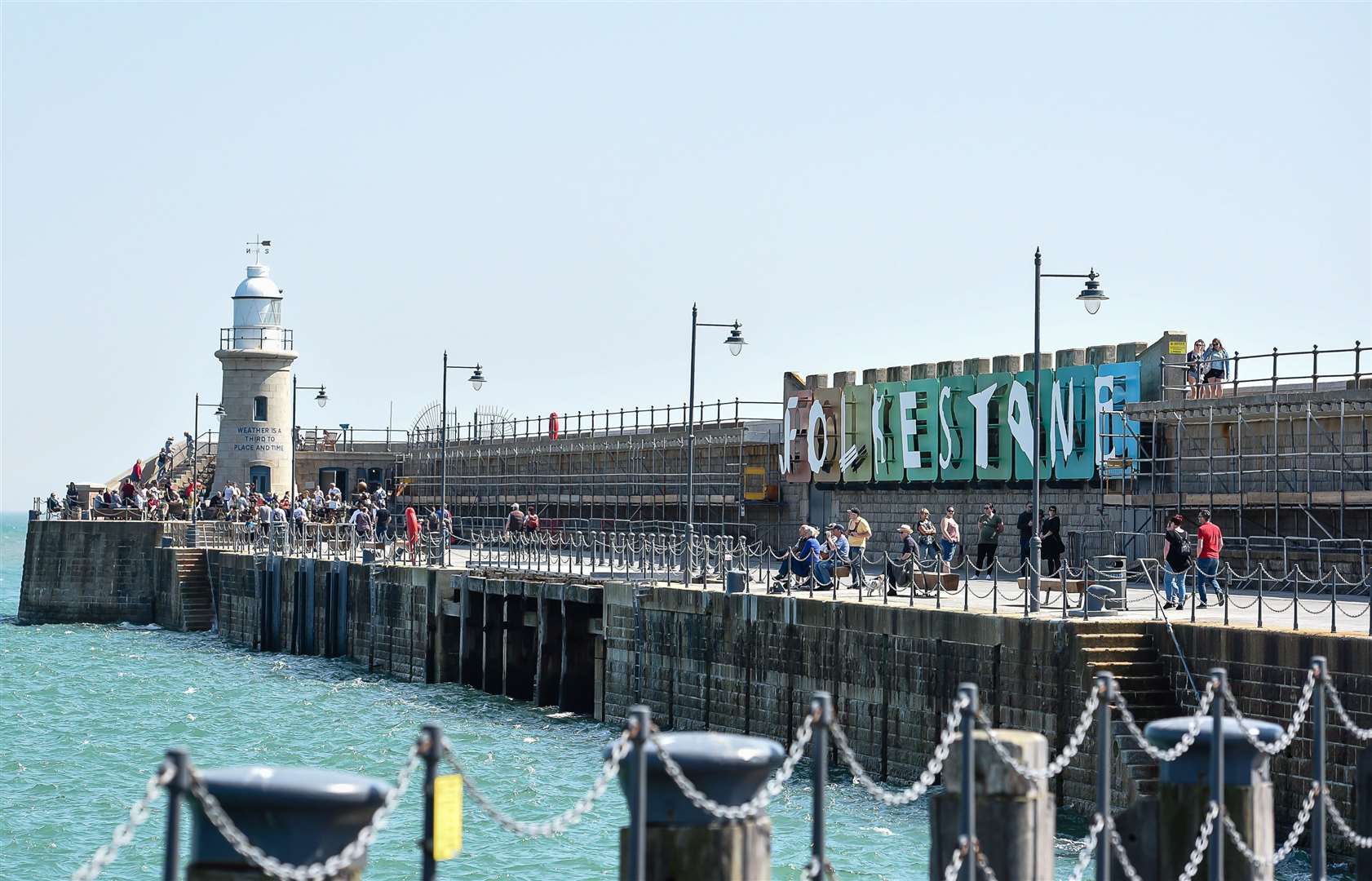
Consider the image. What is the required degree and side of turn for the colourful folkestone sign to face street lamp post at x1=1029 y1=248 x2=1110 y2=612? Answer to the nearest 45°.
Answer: approximately 45° to its left

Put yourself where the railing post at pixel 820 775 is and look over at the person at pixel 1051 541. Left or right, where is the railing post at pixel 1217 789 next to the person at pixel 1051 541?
right

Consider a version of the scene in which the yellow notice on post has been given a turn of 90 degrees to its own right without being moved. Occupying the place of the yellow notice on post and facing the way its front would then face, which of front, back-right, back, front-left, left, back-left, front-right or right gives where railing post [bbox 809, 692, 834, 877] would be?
back

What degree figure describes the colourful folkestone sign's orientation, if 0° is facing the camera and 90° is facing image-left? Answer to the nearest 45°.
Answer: approximately 45°

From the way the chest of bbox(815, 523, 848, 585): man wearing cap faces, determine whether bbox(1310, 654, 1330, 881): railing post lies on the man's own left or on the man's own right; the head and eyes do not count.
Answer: on the man's own left

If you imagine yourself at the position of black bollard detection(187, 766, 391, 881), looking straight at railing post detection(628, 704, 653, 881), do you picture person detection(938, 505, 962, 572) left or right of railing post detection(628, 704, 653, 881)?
left

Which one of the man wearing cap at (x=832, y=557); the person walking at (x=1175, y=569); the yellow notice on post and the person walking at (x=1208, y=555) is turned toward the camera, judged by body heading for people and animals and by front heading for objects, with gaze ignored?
the yellow notice on post
